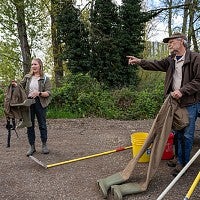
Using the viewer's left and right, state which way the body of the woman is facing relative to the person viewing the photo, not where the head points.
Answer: facing the viewer and to the left of the viewer

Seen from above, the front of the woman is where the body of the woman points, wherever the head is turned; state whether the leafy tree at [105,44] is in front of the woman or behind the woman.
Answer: behind

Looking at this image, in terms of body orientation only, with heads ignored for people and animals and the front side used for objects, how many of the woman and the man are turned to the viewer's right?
0

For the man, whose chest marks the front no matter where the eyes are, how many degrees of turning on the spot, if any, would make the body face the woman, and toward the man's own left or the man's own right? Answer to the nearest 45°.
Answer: approximately 45° to the man's own right

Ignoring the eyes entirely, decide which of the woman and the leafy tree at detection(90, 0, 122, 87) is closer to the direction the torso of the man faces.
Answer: the woman

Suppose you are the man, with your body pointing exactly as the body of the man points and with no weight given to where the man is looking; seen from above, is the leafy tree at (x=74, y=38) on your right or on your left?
on your right
